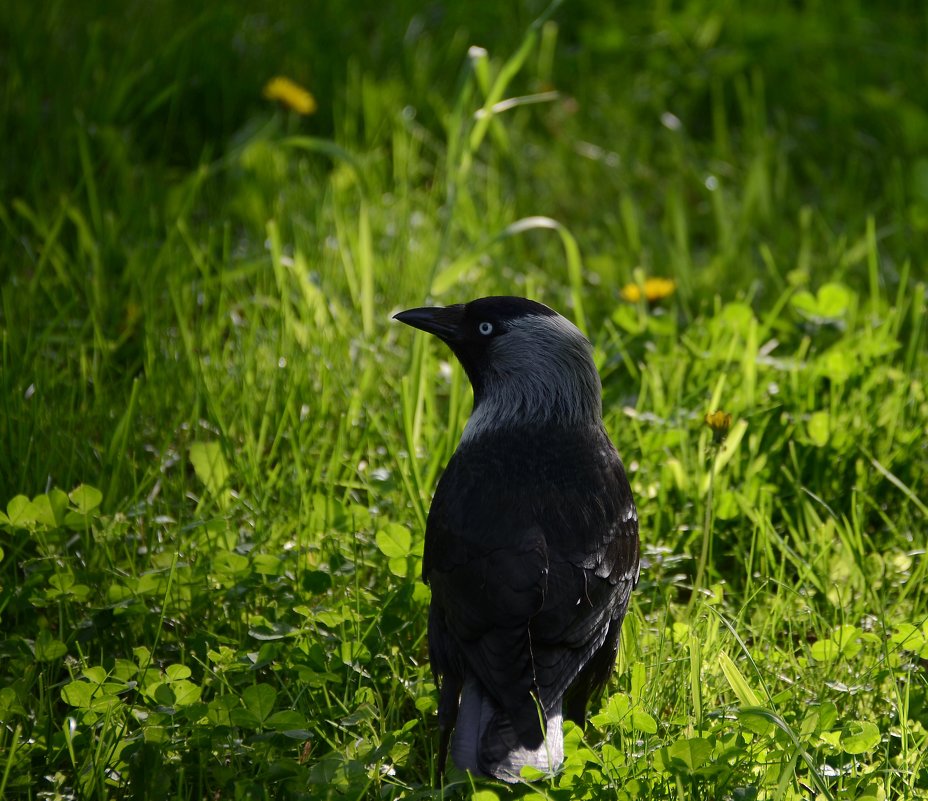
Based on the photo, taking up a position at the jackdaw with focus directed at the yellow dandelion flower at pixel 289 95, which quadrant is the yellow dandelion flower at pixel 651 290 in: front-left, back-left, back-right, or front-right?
front-right

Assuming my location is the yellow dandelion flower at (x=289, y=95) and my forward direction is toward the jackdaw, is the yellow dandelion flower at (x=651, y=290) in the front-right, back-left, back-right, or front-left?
front-left

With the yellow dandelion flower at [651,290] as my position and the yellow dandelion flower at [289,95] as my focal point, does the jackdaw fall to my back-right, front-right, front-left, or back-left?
back-left

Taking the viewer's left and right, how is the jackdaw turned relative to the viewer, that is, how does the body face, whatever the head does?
facing away from the viewer

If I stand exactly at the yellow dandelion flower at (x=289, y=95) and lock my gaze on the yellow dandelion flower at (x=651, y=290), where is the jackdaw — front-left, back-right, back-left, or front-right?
front-right

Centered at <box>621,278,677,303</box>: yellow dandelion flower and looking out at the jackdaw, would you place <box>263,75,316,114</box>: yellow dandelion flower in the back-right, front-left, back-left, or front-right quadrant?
back-right

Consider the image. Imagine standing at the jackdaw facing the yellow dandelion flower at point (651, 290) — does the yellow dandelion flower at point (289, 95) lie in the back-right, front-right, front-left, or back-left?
front-left

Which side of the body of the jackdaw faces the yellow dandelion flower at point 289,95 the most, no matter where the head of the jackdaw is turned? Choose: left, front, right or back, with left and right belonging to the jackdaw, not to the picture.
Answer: front
